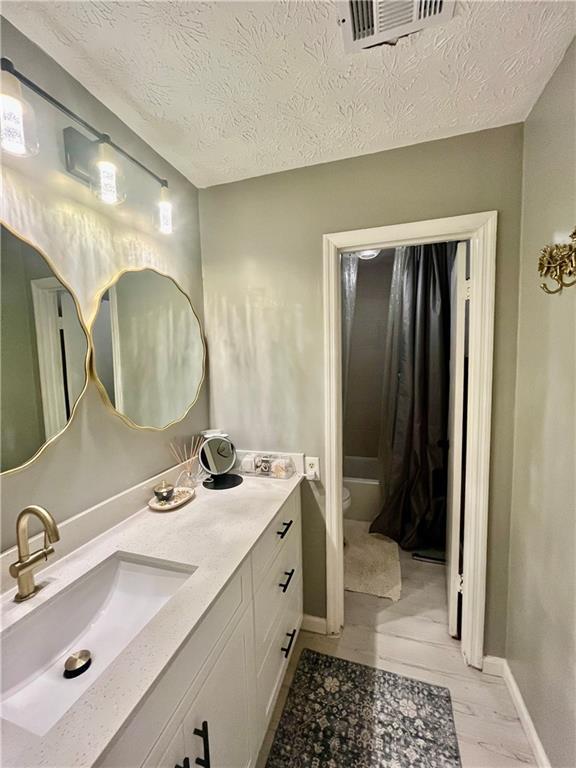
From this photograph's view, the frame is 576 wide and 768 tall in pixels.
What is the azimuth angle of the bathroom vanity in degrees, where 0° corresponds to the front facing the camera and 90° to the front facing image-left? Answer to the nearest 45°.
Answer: approximately 315°

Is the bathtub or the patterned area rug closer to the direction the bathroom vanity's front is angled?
the patterned area rug

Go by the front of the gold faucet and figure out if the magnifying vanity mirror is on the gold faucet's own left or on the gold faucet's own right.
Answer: on the gold faucet's own left

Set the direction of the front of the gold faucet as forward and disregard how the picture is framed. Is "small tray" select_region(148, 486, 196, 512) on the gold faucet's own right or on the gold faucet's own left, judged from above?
on the gold faucet's own left

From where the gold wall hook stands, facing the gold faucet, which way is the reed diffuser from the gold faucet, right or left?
right

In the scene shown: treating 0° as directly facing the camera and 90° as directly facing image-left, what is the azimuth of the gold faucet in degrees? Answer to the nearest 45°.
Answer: approximately 315°

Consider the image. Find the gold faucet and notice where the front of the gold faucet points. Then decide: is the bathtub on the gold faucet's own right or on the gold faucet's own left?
on the gold faucet's own left

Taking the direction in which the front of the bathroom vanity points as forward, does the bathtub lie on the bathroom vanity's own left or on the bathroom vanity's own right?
on the bathroom vanity's own left

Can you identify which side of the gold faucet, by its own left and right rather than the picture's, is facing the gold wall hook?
front
